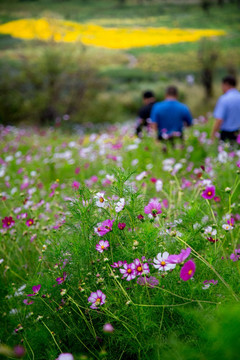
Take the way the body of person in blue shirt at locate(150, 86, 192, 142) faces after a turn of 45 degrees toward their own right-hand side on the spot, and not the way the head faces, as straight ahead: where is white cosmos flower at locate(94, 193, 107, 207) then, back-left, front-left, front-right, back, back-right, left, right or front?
back-right

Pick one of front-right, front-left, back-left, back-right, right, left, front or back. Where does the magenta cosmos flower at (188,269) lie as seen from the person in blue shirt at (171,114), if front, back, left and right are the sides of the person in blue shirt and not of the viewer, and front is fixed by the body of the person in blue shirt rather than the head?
back

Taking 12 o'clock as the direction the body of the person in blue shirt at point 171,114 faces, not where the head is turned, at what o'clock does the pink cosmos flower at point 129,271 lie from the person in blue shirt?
The pink cosmos flower is roughly at 6 o'clock from the person in blue shirt.

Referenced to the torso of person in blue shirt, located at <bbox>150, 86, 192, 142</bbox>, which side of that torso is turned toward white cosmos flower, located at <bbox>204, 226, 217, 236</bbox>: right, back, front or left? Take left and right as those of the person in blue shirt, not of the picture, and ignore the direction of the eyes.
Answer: back

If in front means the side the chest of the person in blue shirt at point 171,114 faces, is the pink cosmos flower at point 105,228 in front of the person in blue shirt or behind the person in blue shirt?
behind

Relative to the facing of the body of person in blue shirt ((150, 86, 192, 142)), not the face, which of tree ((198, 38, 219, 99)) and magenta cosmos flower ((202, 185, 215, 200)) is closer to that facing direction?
the tree

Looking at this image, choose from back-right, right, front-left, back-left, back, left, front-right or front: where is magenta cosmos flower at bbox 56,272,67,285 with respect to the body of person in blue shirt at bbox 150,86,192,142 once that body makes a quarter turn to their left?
left

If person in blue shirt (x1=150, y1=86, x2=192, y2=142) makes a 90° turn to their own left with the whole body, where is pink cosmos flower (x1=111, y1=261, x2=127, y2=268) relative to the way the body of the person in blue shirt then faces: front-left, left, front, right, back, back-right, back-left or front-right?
left

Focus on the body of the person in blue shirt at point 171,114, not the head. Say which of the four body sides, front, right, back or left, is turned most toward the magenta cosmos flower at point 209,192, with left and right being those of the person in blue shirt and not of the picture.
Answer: back

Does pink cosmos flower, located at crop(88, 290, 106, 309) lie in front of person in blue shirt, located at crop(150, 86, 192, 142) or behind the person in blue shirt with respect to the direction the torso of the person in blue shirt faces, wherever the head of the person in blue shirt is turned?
behind

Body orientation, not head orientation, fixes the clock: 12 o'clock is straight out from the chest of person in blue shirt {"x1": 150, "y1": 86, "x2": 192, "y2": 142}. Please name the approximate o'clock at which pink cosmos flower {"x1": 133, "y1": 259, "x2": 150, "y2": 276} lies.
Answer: The pink cosmos flower is roughly at 6 o'clock from the person in blue shirt.

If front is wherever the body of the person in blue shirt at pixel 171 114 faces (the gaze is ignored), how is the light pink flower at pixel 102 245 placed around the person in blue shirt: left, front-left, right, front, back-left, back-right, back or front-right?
back

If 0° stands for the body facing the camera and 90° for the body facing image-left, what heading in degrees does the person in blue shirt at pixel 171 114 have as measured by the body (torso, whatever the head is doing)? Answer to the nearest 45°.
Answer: approximately 180°
